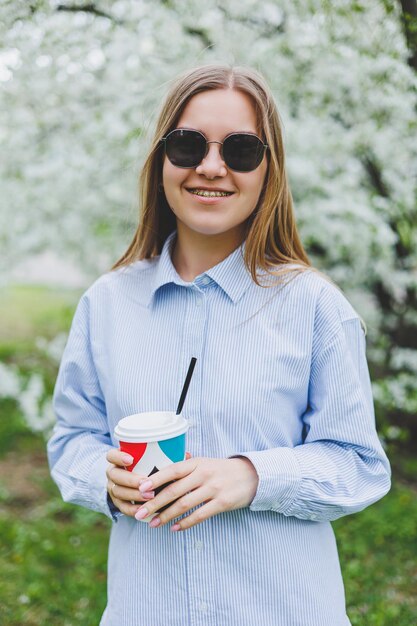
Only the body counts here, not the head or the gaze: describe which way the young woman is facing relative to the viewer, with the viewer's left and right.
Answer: facing the viewer
